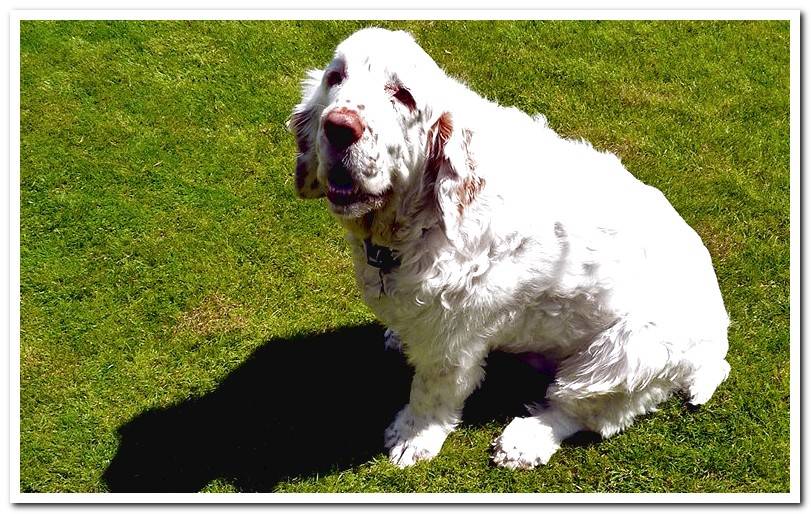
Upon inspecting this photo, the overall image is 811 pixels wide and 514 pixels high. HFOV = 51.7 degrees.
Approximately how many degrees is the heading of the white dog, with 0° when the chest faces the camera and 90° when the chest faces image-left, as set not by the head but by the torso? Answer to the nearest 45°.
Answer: approximately 45°
